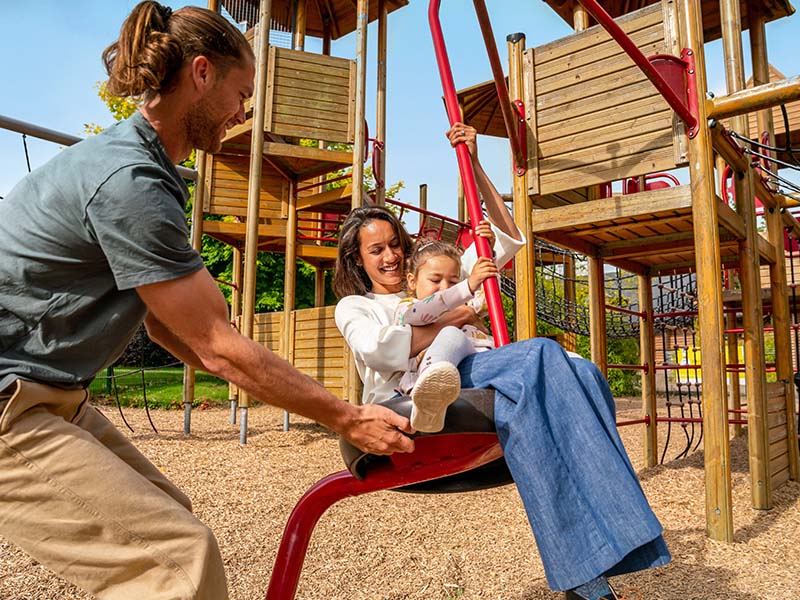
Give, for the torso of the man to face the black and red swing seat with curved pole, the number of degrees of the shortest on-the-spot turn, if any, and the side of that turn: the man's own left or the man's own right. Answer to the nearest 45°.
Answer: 0° — they already face it

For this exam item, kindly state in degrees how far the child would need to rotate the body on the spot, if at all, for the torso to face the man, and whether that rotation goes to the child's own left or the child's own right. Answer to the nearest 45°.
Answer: approximately 90° to the child's own right

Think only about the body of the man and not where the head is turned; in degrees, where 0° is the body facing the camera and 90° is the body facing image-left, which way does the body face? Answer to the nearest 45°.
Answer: approximately 270°

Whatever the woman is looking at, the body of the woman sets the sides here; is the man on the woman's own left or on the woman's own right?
on the woman's own right

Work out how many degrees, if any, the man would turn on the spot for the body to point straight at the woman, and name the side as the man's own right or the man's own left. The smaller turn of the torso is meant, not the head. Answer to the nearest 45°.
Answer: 0° — they already face them

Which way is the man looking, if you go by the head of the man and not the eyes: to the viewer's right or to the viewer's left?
to the viewer's right

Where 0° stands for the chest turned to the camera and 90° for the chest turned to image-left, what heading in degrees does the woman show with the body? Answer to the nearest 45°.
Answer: approximately 315°

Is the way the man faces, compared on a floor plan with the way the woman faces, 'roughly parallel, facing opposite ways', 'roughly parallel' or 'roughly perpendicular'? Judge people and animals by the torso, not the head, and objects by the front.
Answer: roughly perpendicular
